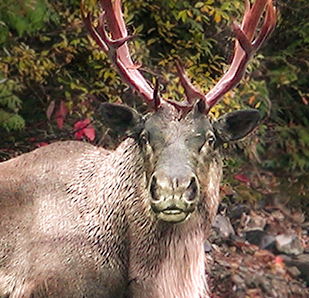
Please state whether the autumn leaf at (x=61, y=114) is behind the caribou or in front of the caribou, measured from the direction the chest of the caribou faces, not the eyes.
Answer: behind

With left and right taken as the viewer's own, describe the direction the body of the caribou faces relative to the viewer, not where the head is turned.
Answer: facing the viewer and to the right of the viewer

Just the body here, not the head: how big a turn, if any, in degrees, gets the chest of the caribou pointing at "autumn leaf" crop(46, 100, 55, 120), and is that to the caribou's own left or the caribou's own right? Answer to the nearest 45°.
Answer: approximately 135° to the caribou's own left

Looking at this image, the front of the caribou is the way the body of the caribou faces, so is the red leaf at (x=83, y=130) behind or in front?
behind
